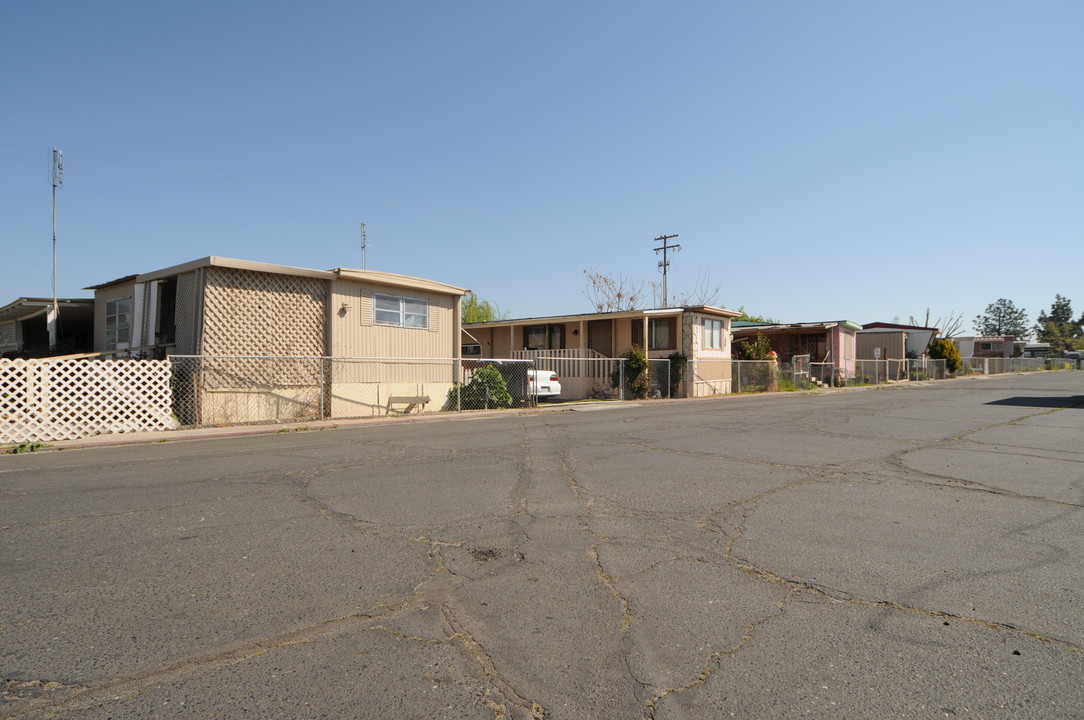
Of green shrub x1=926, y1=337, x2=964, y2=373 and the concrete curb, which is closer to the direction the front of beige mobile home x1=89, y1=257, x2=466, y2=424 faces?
the concrete curb

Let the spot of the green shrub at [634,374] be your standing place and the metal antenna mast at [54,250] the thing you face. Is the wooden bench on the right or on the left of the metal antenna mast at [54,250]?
left

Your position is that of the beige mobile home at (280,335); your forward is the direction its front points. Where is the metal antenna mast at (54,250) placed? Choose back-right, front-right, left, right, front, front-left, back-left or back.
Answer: right

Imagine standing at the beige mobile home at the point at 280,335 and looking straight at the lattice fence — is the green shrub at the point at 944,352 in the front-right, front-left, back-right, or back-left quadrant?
back-left

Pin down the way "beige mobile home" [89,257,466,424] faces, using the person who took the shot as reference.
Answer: facing the viewer and to the right of the viewer

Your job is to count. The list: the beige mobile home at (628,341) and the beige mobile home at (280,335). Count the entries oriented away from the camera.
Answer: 0

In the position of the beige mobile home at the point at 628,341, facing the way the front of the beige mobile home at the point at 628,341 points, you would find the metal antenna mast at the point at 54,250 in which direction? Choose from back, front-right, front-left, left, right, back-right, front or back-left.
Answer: front-right
